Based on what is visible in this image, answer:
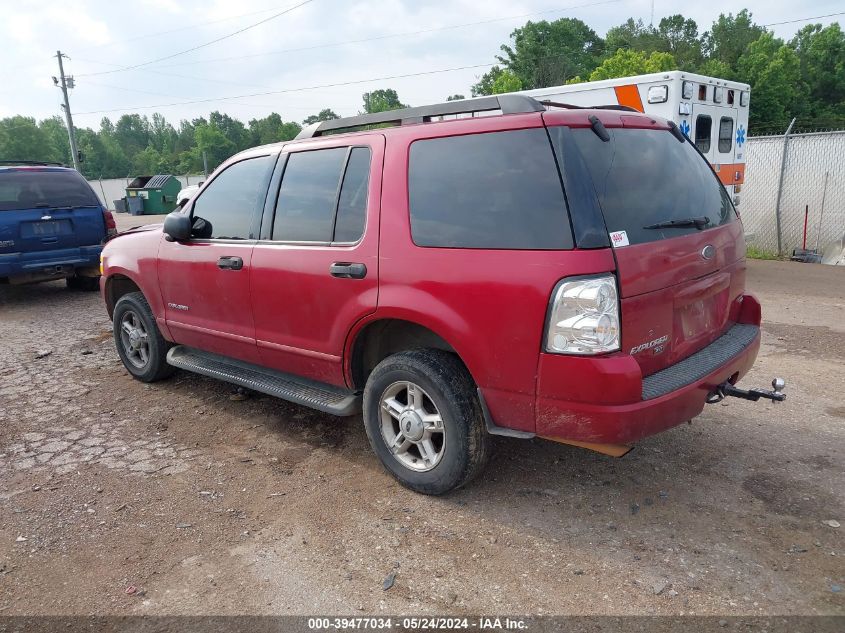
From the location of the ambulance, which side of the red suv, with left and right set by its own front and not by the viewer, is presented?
right

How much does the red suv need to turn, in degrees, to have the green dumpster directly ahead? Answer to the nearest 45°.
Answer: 0° — it already faces it

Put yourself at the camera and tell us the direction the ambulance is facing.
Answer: facing away from the viewer and to the left of the viewer

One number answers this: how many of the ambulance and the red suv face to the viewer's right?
0

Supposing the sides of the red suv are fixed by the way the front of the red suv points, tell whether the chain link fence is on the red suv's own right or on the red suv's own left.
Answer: on the red suv's own right

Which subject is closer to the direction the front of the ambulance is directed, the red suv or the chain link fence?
the chain link fence

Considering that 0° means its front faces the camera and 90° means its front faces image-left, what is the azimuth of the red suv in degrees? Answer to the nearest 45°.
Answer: approximately 135°

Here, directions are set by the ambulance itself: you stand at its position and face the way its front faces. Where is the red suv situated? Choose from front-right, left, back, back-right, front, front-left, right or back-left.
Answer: back-left

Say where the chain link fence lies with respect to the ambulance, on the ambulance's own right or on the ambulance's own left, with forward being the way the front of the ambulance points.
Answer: on the ambulance's own right
